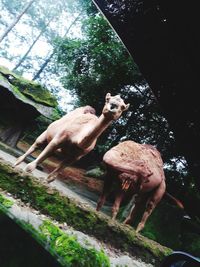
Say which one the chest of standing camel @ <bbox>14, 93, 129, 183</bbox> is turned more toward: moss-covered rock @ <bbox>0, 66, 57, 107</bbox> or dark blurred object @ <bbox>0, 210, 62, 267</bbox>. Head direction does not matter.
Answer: the dark blurred object

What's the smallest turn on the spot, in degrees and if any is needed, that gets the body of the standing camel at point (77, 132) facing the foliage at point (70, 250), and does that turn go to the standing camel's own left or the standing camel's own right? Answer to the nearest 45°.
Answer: approximately 45° to the standing camel's own right

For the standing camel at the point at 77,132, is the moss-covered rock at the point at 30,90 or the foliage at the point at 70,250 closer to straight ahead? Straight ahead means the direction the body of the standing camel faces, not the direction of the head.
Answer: the foliage

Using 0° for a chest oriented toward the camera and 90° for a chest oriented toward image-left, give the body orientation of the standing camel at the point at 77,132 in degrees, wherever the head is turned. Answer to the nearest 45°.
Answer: approximately 315°

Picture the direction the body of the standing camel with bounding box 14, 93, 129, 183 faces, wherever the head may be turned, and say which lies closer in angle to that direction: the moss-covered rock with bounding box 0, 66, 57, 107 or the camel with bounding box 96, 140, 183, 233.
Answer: the camel
